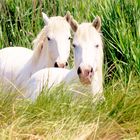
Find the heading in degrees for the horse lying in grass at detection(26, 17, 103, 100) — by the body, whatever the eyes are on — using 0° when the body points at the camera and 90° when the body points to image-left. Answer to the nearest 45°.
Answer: approximately 315°

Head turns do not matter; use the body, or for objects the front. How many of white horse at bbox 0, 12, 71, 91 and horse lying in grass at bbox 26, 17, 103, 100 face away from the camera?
0

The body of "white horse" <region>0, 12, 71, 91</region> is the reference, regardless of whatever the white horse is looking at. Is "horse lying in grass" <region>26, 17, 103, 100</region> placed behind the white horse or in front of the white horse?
in front

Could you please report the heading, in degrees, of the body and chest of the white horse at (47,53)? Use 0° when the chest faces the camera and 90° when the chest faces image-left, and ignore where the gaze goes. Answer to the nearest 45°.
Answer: approximately 315°

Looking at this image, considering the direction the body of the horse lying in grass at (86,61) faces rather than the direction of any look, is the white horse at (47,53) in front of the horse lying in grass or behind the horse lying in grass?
behind
